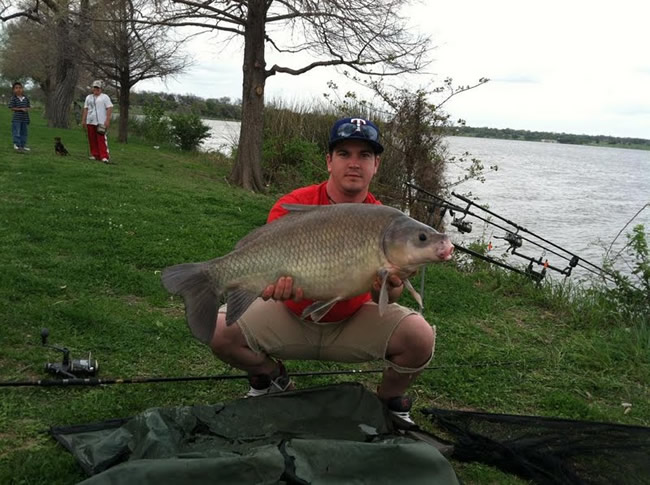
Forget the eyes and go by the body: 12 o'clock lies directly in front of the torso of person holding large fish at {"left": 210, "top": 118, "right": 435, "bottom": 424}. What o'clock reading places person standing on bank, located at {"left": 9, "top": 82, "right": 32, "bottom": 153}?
The person standing on bank is roughly at 5 o'clock from the person holding large fish.

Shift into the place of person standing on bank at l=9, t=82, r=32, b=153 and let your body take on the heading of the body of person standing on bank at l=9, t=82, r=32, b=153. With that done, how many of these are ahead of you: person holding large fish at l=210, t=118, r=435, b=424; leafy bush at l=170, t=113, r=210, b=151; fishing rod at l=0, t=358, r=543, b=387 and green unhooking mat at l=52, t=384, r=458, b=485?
3

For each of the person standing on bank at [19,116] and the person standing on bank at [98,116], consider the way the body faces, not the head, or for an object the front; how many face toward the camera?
2

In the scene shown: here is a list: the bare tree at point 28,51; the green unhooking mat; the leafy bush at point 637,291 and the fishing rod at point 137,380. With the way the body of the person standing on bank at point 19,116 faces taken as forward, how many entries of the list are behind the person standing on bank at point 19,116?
1

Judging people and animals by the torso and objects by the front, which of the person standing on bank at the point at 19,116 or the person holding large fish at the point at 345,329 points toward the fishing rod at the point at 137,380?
the person standing on bank

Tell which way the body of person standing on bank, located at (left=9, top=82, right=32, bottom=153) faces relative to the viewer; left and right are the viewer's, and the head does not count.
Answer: facing the viewer

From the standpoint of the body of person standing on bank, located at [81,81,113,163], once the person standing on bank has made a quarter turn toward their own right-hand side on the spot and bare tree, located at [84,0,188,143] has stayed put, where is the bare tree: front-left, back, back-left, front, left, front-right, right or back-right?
right

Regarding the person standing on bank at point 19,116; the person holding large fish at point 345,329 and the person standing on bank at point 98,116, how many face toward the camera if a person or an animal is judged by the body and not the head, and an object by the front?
3

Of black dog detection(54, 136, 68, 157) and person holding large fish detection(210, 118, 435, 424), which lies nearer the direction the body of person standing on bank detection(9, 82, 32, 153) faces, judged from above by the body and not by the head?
the person holding large fish

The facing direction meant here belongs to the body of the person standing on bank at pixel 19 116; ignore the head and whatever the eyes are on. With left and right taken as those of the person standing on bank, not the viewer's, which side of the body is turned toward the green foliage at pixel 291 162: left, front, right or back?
left

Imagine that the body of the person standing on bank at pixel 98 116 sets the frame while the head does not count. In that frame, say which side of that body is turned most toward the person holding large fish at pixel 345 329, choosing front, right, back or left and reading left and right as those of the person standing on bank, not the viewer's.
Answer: front

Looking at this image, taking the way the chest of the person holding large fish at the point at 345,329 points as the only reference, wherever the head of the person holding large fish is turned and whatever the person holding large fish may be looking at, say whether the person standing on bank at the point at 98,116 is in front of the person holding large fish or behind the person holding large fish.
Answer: behind

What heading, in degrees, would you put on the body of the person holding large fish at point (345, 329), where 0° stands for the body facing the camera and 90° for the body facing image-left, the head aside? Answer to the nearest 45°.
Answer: approximately 0°
